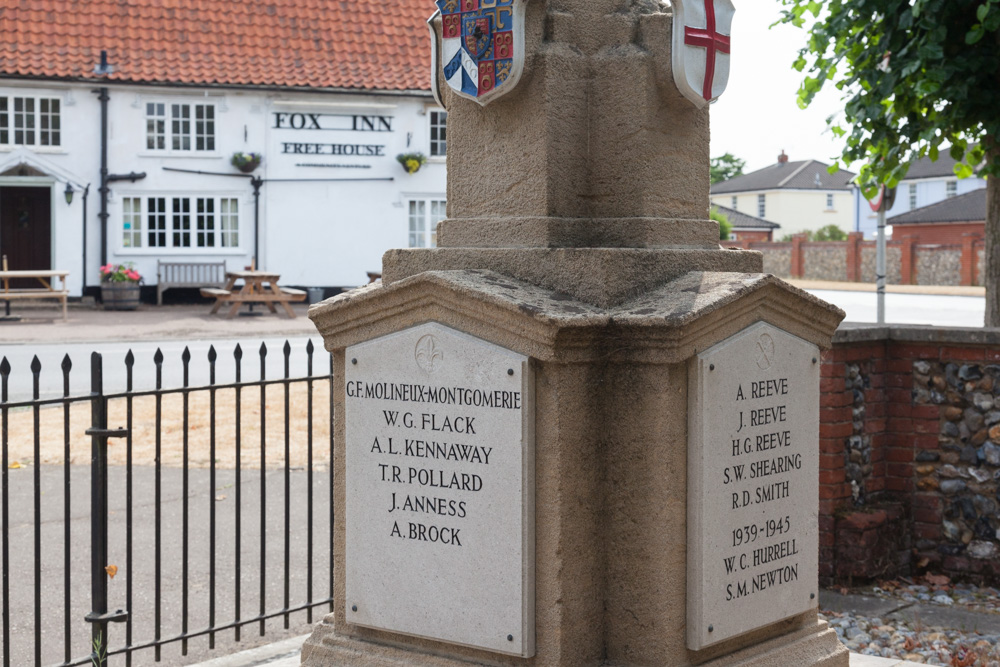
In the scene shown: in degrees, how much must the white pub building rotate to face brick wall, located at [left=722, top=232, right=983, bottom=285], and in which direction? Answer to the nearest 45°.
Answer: approximately 135° to its left

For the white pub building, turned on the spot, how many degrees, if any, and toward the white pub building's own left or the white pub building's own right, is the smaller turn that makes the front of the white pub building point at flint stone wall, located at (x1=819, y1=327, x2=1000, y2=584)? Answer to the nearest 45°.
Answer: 0° — it already faces it

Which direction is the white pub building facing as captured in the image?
toward the camera

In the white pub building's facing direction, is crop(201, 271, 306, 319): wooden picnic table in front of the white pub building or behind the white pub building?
in front

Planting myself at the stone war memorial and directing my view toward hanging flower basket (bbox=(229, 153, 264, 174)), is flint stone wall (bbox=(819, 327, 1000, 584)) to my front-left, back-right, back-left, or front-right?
front-right

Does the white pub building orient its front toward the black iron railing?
yes

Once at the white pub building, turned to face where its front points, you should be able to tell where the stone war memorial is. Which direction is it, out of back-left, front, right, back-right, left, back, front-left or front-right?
front

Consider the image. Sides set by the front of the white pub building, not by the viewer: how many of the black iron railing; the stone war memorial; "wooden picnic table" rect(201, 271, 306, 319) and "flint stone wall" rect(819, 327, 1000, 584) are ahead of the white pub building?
4
